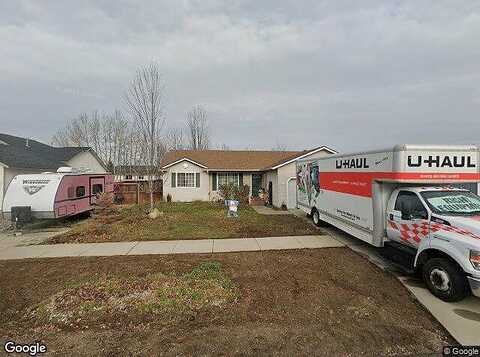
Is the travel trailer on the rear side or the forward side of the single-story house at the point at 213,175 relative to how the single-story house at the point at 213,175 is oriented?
on the forward side

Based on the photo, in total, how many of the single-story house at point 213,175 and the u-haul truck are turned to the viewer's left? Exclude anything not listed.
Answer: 0

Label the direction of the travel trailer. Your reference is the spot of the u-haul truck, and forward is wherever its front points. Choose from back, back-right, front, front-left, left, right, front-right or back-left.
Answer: back-right

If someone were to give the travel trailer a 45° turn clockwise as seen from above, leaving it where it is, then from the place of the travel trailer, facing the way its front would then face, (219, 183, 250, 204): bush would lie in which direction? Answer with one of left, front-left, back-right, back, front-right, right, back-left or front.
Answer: back

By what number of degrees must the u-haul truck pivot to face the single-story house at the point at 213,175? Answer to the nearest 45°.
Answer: approximately 180°

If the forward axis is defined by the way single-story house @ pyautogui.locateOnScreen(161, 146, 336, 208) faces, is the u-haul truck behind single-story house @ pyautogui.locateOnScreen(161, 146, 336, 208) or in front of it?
in front

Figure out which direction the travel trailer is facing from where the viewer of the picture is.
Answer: facing the viewer and to the left of the viewer

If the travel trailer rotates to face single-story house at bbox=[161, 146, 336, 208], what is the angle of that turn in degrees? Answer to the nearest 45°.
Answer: approximately 135° to its left

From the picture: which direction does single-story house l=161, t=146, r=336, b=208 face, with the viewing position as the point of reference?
facing the viewer

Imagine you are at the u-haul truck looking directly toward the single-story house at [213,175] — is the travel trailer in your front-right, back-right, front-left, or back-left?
front-left

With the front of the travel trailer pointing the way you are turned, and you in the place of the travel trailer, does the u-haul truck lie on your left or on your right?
on your left

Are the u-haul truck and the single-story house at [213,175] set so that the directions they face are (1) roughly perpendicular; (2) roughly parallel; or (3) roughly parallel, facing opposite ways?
roughly parallel
